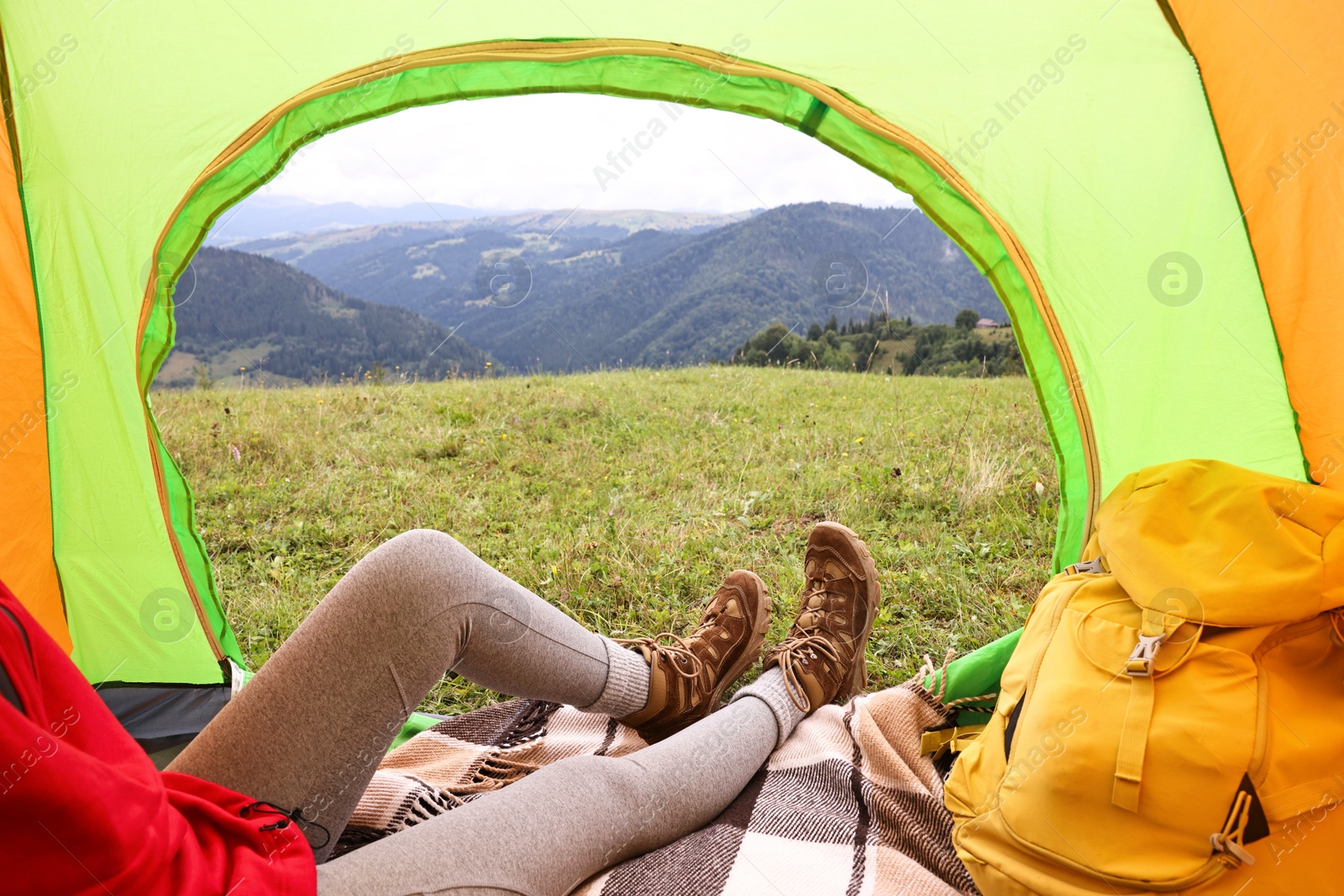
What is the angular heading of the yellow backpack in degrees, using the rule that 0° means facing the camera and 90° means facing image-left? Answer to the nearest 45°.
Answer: approximately 45°

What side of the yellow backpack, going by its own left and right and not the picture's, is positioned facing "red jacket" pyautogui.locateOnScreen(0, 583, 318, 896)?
front
